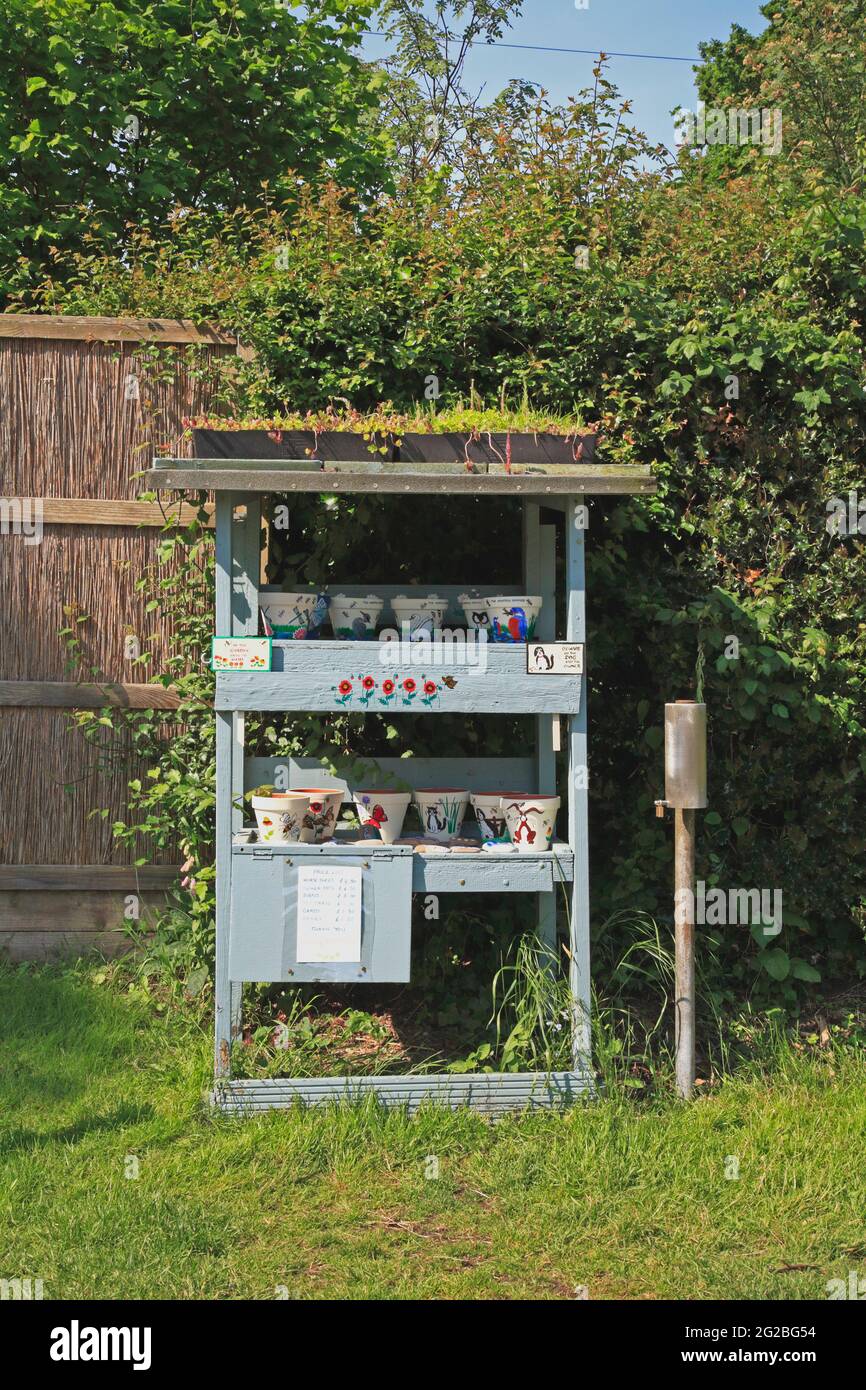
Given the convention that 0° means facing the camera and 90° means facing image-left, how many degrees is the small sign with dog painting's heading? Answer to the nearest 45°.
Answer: approximately 0°

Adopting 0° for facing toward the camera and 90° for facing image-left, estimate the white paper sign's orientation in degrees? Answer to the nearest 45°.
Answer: approximately 0°

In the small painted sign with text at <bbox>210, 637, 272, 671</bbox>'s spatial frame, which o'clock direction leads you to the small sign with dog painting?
The small sign with dog painting is roughly at 9 o'clock from the small painted sign with text.

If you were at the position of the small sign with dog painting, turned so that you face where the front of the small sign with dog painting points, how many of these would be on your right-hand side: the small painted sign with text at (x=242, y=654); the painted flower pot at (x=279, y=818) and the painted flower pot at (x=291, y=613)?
3
